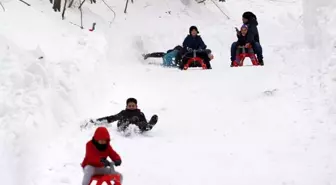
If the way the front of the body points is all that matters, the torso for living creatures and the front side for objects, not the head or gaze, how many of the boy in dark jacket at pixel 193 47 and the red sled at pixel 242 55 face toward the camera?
2

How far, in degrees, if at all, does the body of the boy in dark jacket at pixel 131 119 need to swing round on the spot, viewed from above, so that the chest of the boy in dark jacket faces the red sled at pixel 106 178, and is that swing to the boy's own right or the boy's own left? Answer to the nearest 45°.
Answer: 0° — they already face it

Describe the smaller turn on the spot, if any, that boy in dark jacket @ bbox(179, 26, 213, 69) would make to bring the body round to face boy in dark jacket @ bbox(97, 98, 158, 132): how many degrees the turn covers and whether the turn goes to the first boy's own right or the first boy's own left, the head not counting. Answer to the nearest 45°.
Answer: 0° — they already face them

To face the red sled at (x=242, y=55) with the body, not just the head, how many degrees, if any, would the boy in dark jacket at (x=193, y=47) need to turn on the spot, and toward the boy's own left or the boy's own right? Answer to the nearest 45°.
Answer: approximately 90° to the boy's own left

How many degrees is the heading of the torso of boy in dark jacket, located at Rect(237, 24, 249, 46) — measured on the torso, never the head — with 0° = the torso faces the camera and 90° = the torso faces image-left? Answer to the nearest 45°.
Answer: approximately 0°

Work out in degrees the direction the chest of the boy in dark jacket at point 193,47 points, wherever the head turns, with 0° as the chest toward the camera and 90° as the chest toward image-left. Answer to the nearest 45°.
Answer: approximately 0°

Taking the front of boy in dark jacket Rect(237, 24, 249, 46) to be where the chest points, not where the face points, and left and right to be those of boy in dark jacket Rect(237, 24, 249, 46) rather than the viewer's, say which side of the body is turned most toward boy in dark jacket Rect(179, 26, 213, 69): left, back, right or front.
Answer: right

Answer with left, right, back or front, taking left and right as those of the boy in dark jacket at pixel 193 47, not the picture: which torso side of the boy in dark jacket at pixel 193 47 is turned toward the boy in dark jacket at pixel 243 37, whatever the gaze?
left
